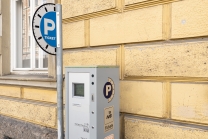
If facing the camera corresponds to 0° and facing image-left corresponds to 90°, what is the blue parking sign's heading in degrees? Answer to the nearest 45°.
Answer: approximately 0°

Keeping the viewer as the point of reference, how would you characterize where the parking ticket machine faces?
facing the viewer and to the left of the viewer

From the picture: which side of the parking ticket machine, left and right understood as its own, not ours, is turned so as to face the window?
right

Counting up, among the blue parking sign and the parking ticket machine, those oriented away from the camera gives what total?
0
